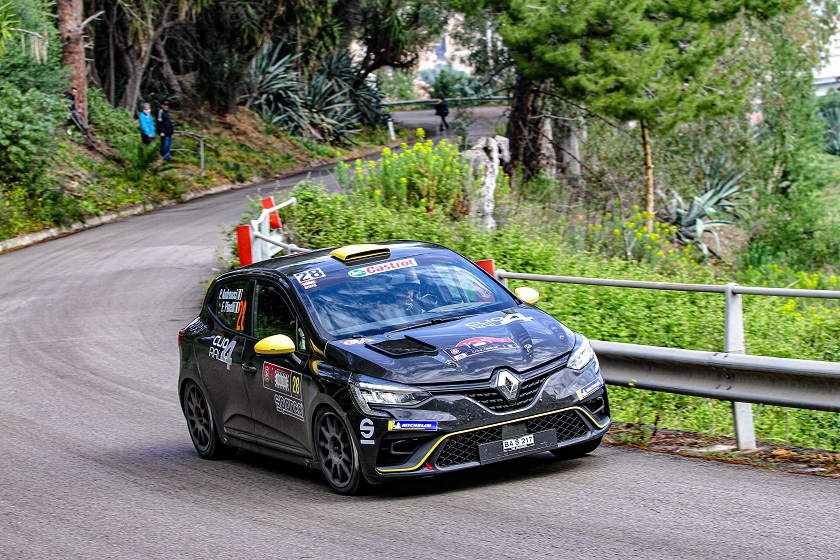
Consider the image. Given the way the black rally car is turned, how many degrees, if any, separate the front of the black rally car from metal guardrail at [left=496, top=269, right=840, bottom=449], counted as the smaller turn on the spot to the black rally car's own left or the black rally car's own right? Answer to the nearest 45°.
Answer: approximately 45° to the black rally car's own left

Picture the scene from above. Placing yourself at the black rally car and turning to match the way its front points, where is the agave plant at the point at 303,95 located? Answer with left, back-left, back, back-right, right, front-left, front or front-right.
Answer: back-left

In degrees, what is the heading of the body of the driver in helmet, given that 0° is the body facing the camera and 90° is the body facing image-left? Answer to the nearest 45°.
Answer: approximately 315°

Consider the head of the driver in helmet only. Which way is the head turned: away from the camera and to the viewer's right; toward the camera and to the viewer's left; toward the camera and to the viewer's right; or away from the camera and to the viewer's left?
toward the camera and to the viewer's right

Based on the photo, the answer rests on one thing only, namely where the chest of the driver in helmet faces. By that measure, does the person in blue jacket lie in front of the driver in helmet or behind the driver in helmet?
behind

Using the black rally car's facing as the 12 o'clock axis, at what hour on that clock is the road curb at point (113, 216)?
The road curb is roughly at 7 o'clock from the black rally car.

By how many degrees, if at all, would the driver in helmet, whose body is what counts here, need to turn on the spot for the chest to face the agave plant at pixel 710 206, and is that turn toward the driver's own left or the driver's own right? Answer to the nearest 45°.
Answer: approximately 135° to the driver's own left

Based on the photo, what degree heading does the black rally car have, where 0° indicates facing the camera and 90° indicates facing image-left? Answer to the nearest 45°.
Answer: approximately 315°

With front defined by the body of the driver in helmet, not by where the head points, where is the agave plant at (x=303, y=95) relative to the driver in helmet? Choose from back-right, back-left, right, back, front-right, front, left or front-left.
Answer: back-left

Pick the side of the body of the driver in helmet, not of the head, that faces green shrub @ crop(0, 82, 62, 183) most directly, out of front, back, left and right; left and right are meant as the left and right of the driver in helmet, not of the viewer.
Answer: back
